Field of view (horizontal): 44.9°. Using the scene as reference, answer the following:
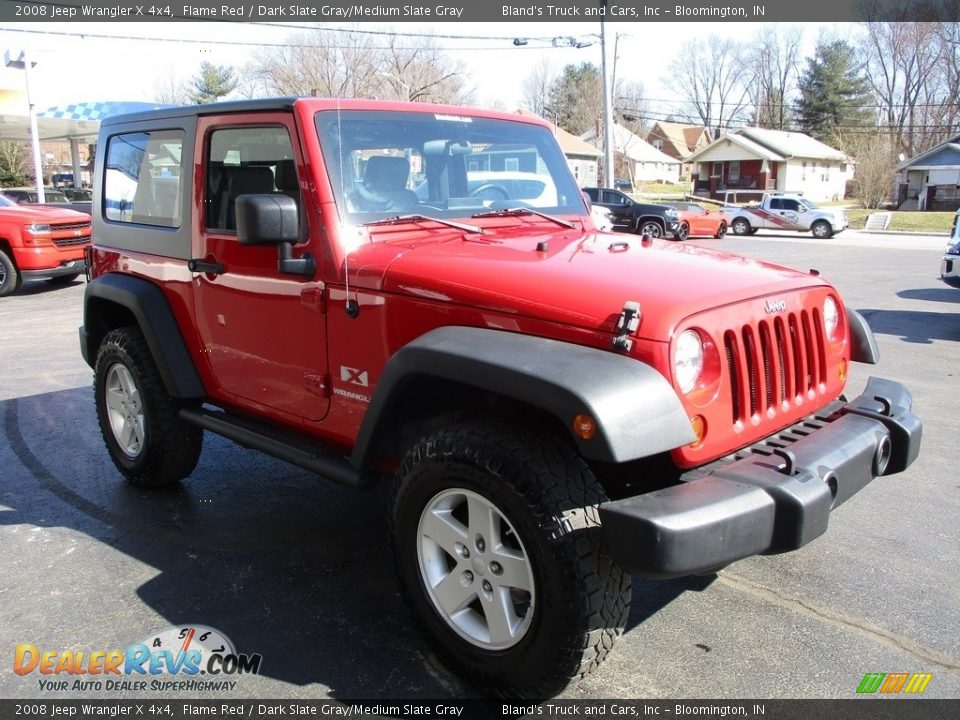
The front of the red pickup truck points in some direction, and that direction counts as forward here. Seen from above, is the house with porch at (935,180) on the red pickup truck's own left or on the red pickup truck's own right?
on the red pickup truck's own left

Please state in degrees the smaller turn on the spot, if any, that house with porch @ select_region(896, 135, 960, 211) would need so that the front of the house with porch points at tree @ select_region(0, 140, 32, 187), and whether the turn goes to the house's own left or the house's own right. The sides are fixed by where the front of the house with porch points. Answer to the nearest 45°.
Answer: approximately 45° to the house's own right

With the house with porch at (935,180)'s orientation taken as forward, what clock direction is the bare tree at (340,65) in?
The bare tree is roughly at 1 o'clock from the house with porch.

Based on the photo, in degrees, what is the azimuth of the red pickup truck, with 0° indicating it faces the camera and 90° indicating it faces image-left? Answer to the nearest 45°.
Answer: approximately 315°

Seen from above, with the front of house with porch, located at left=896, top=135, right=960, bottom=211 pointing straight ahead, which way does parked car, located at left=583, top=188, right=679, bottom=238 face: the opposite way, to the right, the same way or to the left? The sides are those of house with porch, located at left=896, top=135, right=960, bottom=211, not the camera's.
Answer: to the left

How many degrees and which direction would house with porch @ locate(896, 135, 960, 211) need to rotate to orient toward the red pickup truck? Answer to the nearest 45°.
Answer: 0° — it already faces it

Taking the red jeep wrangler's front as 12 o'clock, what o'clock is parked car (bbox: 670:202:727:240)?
The parked car is roughly at 8 o'clock from the red jeep wrangler.

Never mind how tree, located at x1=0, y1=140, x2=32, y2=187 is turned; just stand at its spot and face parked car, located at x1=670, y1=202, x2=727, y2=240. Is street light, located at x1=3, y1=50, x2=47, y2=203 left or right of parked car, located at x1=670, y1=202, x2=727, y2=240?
right

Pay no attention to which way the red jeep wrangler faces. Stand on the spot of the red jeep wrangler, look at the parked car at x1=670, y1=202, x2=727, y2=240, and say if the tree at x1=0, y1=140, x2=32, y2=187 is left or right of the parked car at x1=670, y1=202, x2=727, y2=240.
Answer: left

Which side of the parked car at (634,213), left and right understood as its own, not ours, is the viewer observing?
right

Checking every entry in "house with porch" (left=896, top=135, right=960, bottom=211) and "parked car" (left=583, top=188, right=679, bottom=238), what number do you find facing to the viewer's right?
1

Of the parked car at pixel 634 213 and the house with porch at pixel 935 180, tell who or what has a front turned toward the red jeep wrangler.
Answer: the house with porch

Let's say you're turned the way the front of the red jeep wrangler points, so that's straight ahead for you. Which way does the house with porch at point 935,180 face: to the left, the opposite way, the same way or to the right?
to the right

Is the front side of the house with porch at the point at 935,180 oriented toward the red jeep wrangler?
yes
